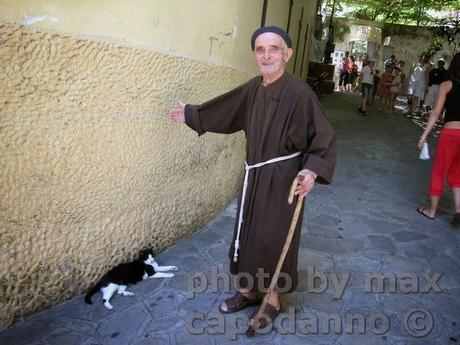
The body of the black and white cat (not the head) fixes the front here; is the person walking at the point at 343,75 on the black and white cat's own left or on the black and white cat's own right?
on the black and white cat's own left

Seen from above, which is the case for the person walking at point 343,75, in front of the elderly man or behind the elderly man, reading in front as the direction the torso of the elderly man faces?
behind

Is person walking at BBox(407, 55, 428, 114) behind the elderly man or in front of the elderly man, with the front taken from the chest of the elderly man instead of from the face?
behind

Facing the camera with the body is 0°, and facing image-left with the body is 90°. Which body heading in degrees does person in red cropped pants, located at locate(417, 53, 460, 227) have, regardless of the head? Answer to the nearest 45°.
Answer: approximately 135°

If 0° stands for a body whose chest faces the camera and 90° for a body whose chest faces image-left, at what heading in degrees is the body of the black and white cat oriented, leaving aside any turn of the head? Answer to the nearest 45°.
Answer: approximately 270°
